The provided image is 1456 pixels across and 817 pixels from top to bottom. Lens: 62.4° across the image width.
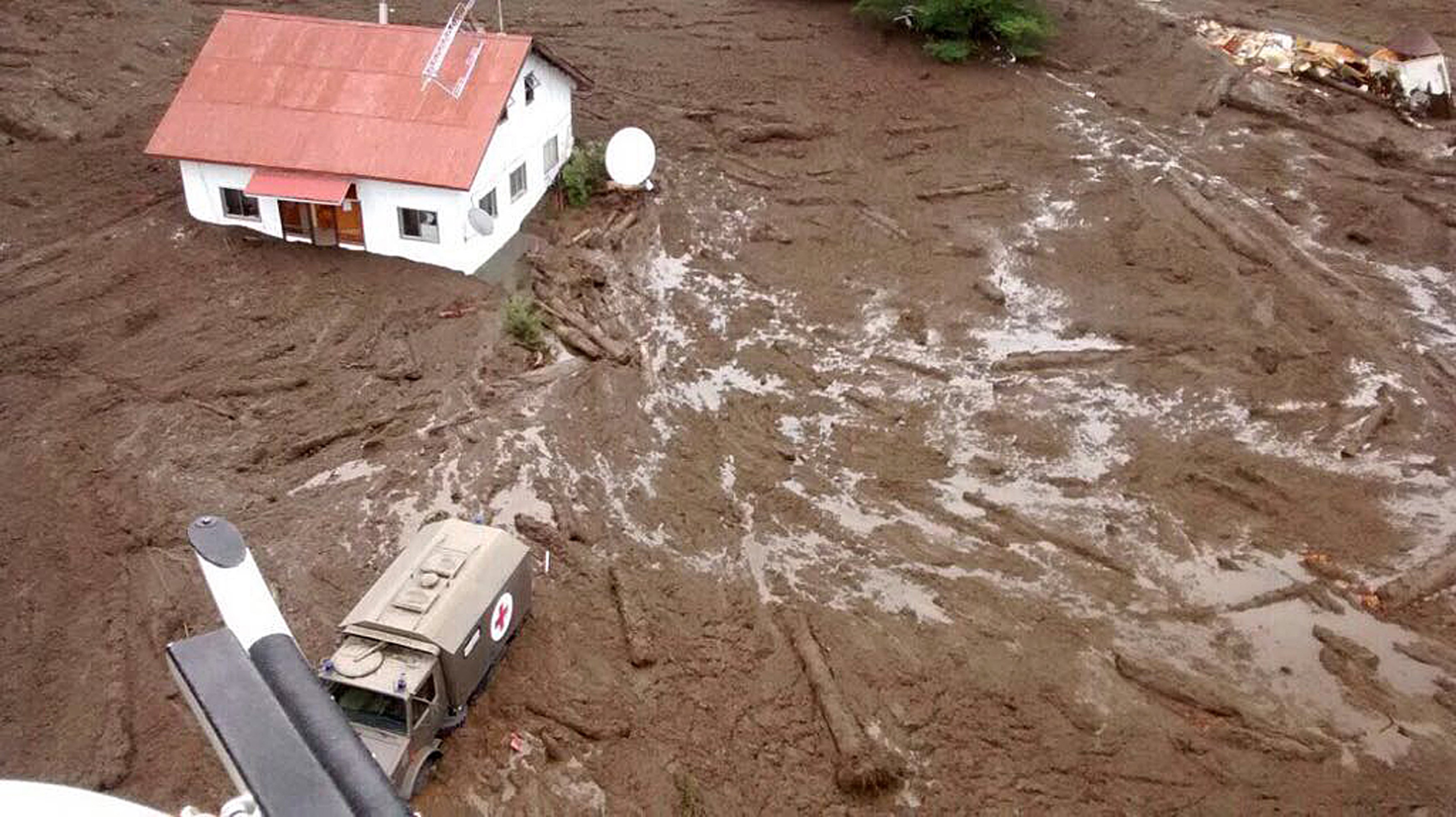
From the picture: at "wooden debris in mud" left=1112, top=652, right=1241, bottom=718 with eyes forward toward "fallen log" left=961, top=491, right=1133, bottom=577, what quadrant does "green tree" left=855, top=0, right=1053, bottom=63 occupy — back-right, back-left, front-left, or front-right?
front-right

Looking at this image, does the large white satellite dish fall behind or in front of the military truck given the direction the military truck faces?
behind

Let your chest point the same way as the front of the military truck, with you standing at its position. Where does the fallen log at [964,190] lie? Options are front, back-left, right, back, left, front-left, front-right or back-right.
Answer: back

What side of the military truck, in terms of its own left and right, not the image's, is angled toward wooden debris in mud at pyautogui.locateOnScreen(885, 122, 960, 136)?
back

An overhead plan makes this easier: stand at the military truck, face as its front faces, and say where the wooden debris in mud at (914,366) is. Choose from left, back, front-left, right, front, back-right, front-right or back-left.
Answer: back

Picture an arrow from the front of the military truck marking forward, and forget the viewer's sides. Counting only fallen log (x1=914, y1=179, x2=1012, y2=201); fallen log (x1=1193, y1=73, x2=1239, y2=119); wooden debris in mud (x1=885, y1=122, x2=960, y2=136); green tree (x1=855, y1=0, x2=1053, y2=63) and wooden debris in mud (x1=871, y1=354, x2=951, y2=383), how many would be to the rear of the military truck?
5

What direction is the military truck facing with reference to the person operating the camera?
facing the viewer and to the left of the viewer

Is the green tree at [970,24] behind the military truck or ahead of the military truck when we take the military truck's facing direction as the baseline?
behind

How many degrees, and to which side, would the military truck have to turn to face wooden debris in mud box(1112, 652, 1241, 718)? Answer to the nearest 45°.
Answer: approximately 135° to its left

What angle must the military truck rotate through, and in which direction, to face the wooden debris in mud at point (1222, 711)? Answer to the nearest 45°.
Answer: approximately 135° to its left

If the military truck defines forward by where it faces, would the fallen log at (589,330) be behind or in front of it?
behind

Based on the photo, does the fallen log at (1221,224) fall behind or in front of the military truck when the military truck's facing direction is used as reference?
behind

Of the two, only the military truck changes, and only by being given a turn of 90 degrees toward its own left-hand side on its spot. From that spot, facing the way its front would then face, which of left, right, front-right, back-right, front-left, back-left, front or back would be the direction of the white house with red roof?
back-left

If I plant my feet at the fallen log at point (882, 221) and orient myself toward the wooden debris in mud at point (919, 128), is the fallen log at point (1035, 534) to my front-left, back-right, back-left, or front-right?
back-right

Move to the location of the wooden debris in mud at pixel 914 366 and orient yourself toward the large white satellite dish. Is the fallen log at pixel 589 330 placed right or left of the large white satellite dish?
left

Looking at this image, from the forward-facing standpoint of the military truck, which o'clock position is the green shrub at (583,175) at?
The green shrub is roughly at 5 o'clock from the military truck.

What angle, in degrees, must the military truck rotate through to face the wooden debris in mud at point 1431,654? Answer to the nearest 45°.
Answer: approximately 135° to its left
